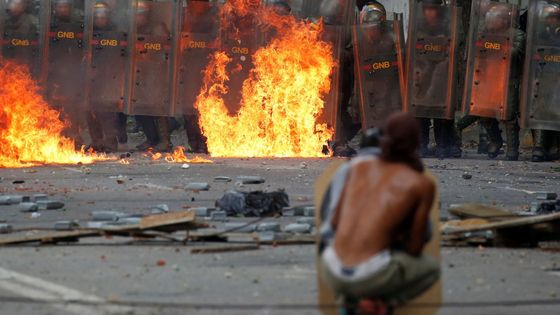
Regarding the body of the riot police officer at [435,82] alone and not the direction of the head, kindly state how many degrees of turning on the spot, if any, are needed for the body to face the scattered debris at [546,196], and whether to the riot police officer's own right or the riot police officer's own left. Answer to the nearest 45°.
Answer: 0° — they already face it

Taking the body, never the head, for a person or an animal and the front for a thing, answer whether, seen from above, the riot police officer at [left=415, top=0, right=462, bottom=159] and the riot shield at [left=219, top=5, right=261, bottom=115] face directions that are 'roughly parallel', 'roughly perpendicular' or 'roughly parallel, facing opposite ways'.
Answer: roughly parallel

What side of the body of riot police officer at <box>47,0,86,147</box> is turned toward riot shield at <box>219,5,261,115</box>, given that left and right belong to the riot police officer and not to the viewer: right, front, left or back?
left

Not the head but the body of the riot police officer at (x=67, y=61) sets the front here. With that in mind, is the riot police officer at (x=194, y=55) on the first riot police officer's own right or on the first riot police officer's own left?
on the first riot police officer's own left

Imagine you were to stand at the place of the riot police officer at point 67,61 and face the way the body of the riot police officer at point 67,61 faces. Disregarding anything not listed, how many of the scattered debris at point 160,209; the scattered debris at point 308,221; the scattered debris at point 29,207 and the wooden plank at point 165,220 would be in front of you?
4

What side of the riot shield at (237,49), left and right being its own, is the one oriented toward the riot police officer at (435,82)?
left

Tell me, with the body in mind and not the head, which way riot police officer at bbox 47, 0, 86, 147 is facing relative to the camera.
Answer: toward the camera

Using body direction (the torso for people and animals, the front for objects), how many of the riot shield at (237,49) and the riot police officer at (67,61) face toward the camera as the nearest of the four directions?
2

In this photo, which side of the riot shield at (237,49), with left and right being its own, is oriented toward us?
front

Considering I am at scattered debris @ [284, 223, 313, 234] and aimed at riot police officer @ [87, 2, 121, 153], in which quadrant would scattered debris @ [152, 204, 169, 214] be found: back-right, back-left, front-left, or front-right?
front-left

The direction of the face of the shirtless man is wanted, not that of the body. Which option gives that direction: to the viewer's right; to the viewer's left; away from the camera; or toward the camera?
away from the camera

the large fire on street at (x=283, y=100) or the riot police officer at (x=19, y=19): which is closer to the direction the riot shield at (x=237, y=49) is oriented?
the large fire on street

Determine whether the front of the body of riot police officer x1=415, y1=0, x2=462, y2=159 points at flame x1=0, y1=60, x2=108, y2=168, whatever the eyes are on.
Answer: no

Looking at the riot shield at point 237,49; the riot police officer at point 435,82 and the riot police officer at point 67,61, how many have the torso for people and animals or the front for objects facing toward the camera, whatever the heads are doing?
3

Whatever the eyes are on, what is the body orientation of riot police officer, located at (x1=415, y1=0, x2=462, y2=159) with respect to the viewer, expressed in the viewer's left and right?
facing the viewer

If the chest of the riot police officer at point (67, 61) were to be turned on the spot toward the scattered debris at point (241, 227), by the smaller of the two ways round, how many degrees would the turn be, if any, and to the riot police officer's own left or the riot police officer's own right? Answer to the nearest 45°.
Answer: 0° — they already face it

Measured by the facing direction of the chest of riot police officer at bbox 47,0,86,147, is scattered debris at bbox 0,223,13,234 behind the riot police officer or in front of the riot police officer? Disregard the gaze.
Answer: in front

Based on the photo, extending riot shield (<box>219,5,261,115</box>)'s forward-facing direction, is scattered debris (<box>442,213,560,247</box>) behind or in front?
in front

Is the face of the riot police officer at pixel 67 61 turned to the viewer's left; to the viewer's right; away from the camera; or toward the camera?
toward the camera
